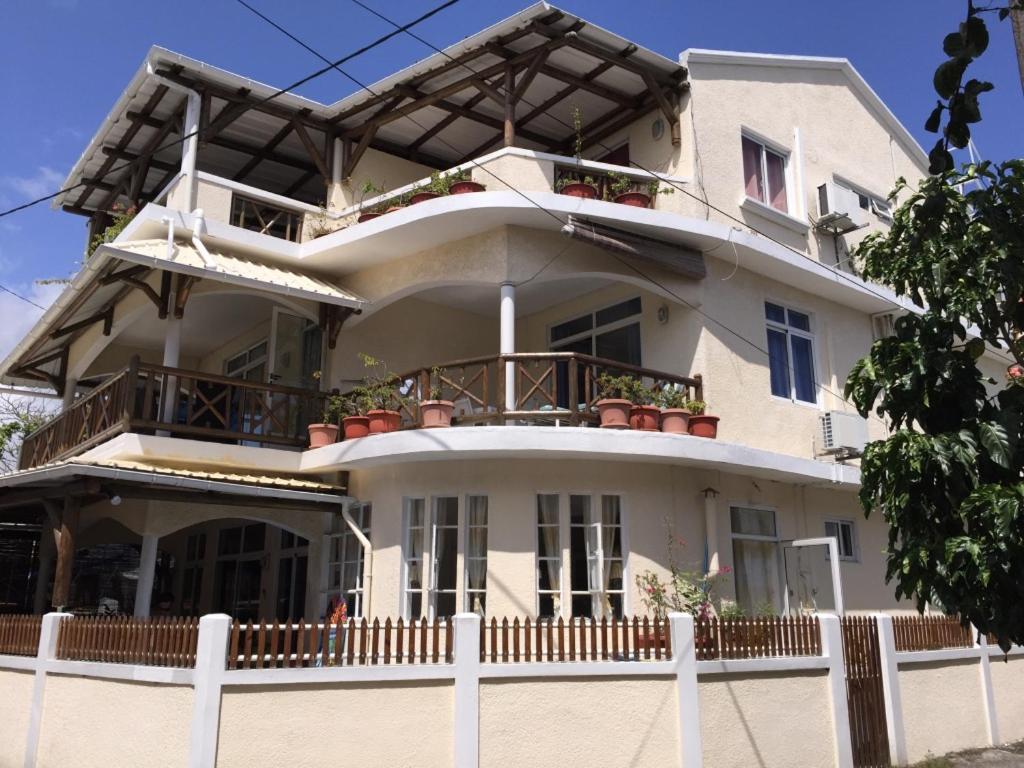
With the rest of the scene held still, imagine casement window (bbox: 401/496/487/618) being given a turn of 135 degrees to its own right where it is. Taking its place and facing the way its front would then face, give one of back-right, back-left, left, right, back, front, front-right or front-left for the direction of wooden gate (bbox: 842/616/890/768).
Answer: back-right

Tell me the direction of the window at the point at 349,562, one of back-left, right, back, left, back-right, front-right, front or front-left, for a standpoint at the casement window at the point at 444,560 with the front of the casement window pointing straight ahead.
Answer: back-right

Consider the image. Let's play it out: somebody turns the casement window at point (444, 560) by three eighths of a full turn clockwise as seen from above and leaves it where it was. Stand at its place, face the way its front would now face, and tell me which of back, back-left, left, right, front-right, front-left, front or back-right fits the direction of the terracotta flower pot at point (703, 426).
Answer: back-right

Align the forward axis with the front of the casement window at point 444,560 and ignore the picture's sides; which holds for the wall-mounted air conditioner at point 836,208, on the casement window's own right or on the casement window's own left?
on the casement window's own left

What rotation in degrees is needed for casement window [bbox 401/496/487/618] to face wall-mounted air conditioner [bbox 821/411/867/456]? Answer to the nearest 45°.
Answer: approximately 90° to its left

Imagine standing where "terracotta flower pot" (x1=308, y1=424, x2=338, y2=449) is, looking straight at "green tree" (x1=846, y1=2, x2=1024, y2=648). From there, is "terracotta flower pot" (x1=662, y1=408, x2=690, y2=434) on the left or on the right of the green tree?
left

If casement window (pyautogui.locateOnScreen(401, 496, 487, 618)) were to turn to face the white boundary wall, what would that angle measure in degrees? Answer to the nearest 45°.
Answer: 0° — it already faces it

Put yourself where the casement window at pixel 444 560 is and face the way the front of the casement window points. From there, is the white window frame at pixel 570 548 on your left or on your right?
on your left

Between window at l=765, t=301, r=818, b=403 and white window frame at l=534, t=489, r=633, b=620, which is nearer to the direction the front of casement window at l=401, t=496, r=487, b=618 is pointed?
the white window frame

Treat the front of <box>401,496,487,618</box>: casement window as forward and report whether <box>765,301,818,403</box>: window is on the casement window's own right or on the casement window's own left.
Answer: on the casement window's own left

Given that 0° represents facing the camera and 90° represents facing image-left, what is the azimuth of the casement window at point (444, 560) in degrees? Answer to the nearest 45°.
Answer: approximately 0°
